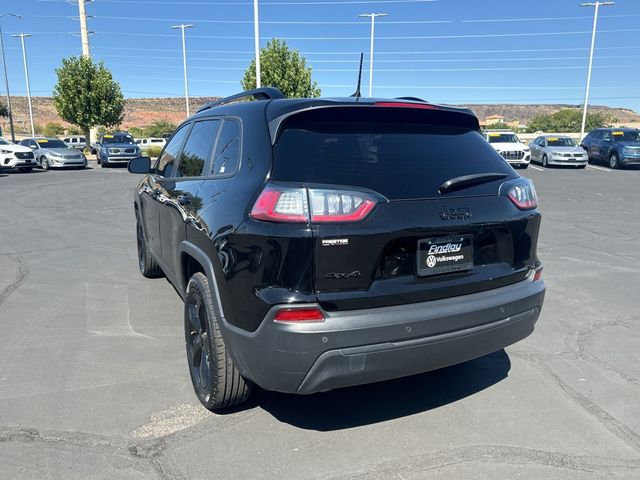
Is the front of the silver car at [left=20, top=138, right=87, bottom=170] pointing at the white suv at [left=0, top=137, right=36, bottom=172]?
no

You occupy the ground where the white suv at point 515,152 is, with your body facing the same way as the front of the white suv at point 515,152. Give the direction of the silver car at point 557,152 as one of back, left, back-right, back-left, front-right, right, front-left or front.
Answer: left

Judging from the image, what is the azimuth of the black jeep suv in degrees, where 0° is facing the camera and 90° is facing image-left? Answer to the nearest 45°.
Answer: approximately 135°

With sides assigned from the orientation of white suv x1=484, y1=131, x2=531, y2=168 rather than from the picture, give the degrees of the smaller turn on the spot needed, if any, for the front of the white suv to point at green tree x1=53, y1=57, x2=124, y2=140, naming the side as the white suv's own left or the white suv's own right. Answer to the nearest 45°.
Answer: approximately 135° to the white suv's own right

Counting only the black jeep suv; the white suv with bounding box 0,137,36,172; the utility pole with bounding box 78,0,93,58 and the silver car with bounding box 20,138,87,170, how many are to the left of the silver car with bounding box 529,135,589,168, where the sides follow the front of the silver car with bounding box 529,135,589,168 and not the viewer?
0

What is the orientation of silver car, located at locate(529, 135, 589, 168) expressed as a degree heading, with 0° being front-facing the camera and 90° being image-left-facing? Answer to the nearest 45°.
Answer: approximately 315°

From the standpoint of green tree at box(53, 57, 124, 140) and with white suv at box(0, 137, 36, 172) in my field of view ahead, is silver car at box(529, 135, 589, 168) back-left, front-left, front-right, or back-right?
front-left

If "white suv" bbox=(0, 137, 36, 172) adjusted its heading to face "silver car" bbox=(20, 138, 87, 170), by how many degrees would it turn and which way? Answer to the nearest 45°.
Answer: approximately 90° to its left

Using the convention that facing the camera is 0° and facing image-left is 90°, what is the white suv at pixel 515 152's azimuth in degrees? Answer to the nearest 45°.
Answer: approximately 315°

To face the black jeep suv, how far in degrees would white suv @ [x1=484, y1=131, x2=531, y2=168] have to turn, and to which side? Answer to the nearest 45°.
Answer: approximately 45° to its right

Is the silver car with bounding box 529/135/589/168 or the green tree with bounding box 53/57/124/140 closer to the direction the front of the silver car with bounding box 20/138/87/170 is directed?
the silver car

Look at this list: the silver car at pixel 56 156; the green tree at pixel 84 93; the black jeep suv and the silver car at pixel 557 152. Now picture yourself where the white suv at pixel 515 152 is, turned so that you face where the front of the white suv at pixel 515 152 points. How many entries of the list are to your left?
1

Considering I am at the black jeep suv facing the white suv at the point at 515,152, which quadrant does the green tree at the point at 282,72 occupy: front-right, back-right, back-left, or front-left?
front-left

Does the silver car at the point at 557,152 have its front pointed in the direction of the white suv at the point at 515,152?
no

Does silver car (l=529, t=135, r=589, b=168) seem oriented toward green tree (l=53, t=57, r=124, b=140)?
no

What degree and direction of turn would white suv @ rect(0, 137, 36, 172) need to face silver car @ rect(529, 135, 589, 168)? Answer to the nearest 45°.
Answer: approximately 45° to its left

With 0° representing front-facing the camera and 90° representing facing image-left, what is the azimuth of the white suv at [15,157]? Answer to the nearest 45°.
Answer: approximately 315°

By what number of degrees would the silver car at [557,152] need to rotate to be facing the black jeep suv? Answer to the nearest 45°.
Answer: approximately 45° to its right
